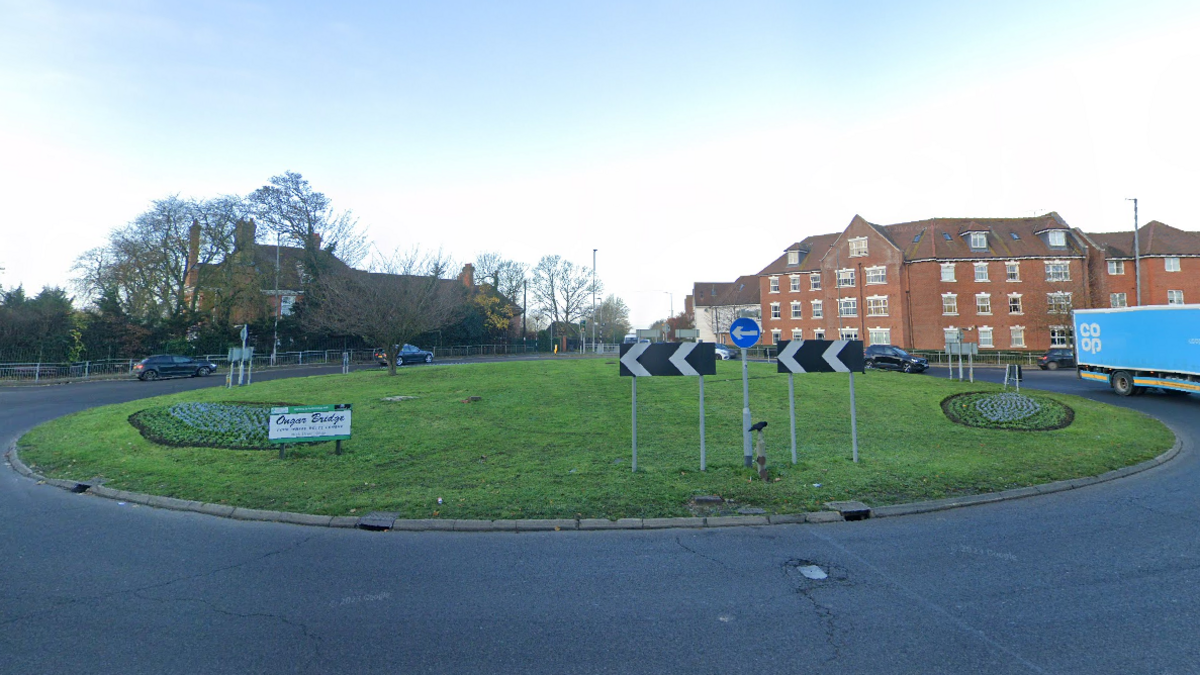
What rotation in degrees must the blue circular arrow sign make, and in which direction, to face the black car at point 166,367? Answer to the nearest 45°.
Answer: approximately 135° to its right

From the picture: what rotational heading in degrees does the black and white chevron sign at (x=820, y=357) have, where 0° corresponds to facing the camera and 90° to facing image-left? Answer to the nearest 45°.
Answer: approximately 0°

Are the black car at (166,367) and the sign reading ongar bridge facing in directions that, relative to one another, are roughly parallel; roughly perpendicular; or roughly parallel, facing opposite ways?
roughly perpendicular

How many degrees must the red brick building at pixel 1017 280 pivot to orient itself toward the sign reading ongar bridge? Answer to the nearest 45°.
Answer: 0° — it already faces it

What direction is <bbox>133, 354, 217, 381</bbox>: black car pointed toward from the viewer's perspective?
to the viewer's right

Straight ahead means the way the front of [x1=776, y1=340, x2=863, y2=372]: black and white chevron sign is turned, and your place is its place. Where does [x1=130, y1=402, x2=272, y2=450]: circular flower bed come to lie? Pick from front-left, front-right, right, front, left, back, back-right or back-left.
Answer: right

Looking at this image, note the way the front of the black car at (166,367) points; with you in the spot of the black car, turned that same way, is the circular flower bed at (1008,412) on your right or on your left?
on your right

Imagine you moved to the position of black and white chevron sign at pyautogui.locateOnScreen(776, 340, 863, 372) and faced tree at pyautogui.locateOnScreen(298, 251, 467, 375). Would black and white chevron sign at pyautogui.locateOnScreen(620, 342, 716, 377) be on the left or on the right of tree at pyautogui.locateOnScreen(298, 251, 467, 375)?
left
